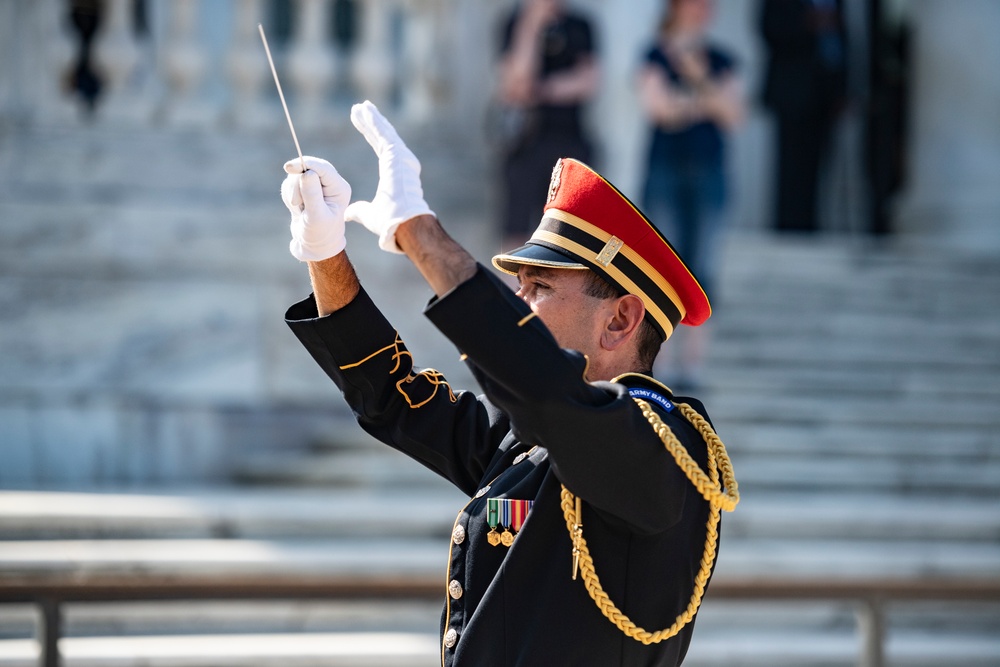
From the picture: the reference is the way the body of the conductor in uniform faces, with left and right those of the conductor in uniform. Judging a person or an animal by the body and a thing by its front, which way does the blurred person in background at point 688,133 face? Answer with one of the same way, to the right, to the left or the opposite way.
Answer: to the left

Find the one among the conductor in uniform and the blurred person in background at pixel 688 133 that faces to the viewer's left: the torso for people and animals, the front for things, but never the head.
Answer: the conductor in uniform

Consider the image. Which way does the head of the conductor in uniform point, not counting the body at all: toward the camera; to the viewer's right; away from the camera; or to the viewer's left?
to the viewer's left

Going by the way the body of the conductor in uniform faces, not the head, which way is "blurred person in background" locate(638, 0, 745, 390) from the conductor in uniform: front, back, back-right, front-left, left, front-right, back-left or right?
right

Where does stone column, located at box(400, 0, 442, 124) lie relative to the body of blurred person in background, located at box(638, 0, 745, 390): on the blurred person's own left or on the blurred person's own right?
on the blurred person's own right

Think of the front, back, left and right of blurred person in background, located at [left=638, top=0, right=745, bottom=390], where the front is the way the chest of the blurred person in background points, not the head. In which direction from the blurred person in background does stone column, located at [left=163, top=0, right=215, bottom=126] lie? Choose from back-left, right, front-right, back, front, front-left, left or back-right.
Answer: right

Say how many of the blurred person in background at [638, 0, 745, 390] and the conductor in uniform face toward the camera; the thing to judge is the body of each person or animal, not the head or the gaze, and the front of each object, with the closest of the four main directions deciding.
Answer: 1

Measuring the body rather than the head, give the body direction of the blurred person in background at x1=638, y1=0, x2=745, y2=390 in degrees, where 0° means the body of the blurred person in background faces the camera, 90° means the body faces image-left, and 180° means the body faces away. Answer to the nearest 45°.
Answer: approximately 0°

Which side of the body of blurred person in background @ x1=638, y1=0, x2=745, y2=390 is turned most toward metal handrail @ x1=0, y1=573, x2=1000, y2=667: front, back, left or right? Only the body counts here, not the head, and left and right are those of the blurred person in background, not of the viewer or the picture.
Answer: front

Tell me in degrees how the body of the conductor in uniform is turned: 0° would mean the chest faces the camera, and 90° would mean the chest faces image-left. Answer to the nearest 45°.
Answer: approximately 90°
